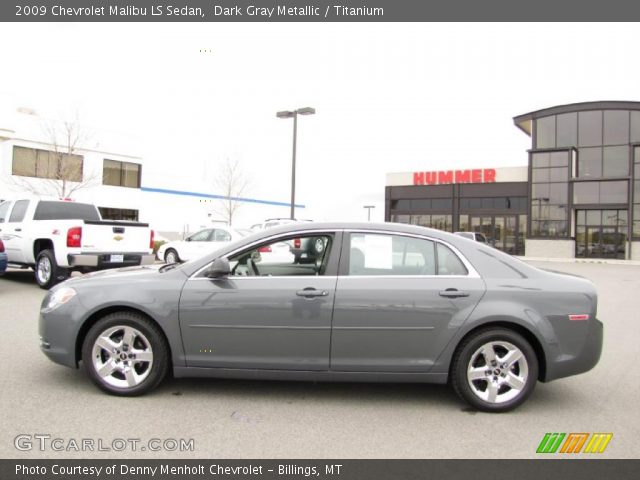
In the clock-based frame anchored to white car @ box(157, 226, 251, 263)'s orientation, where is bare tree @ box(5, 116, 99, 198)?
The bare tree is roughly at 2 o'clock from the white car.

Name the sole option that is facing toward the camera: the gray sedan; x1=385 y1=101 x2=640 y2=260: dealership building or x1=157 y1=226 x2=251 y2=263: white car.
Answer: the dealership building

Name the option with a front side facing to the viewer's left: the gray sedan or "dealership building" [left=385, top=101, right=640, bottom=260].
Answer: the gray sedan

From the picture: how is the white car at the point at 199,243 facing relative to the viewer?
to the viewer's left

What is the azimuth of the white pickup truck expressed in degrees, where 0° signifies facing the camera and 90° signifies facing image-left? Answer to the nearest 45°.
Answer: approximately 135°

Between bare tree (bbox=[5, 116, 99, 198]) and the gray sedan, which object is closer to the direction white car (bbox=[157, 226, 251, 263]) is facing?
the bare tree

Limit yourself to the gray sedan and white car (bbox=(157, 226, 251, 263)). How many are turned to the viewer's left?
2

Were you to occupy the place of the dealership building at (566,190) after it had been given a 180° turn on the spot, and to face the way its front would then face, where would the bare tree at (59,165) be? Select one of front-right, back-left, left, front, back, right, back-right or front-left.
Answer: back-left

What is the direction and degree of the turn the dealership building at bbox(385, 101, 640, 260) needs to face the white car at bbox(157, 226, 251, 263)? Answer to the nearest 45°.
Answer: approximately 45° to its right

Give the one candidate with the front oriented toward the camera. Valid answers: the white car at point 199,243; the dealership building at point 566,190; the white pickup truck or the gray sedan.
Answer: the dealership building

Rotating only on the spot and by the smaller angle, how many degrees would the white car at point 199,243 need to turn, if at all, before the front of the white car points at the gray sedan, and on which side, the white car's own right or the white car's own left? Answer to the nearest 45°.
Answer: approximately 90° to the white car's own left

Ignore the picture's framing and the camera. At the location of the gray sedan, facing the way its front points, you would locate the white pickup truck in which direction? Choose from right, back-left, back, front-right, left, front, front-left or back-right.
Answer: front-right

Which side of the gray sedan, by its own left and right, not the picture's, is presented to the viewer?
left

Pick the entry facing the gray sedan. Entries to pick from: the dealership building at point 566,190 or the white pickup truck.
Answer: the dealership building

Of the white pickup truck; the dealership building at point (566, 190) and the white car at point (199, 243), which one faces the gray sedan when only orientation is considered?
the dealership building

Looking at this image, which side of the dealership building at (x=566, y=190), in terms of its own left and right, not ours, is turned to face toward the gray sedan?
front
